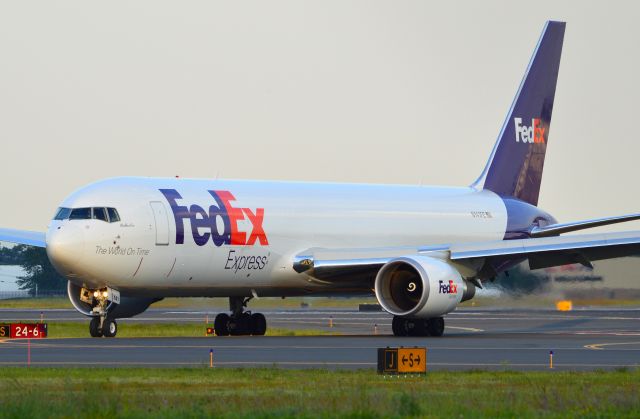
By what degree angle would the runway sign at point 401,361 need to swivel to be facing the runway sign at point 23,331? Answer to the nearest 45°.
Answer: approximately 135° to its right

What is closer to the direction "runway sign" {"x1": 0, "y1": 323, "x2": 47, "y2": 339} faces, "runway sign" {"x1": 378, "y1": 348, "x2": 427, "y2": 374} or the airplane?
the runway sign

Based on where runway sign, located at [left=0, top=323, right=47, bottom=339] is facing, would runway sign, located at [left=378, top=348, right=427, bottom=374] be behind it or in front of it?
in front

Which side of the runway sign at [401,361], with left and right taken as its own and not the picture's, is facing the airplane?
back

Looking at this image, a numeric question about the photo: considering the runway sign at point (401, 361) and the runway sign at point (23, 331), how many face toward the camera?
2

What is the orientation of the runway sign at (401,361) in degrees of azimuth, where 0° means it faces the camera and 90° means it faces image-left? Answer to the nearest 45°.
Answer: approximately 0°

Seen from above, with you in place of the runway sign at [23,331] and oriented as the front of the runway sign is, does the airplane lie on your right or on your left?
on your left
